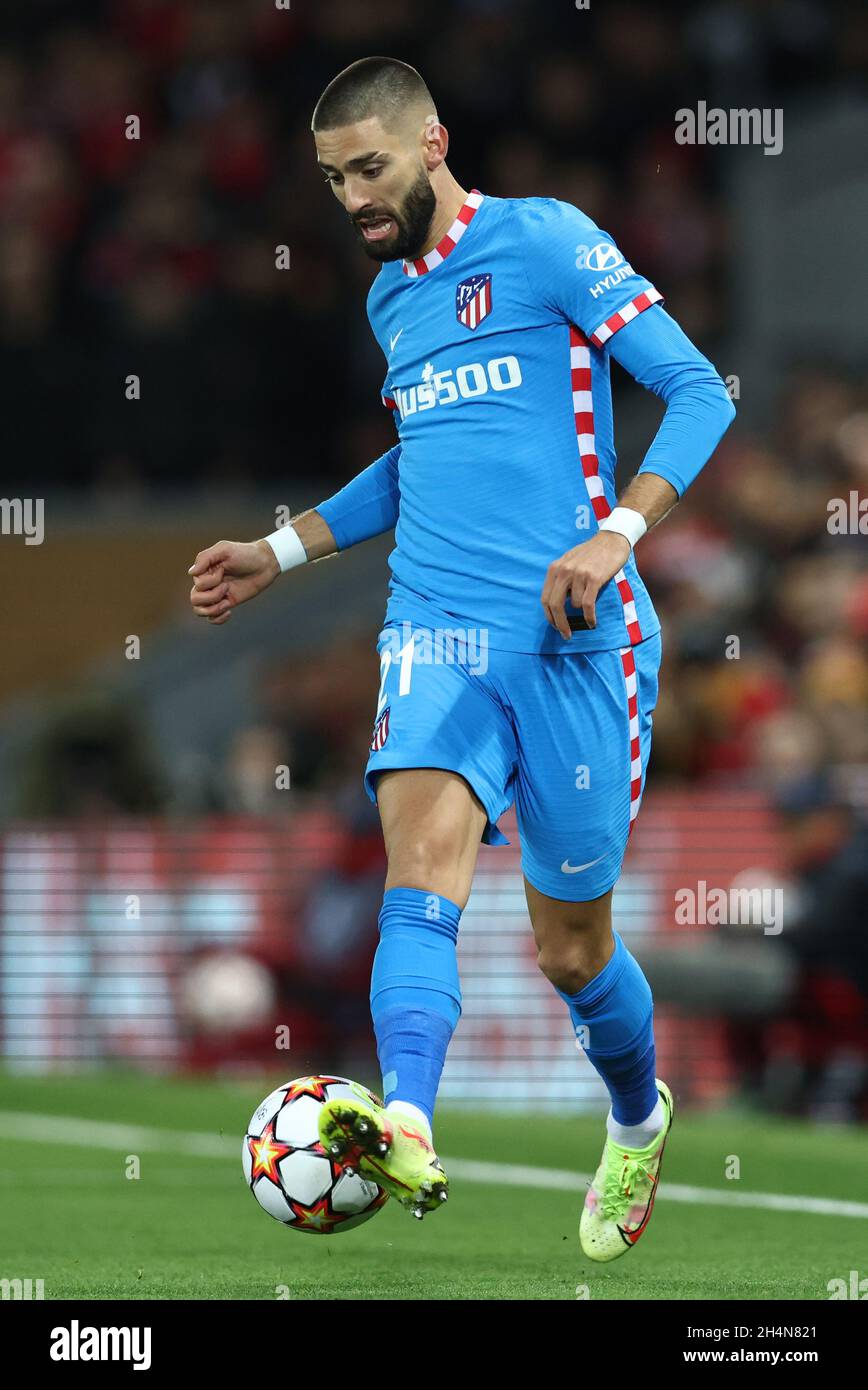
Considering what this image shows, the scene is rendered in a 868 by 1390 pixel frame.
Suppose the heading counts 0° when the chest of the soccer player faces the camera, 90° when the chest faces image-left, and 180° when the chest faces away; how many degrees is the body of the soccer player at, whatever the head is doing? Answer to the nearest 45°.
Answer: approximately 45°

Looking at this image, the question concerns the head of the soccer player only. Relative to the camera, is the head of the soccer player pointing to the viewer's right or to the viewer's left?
to the viewer's left
